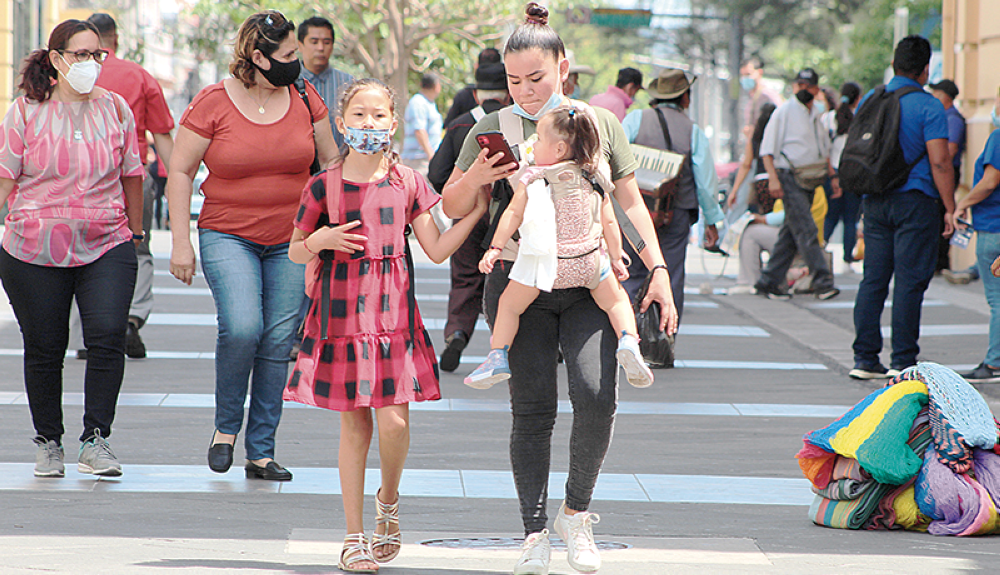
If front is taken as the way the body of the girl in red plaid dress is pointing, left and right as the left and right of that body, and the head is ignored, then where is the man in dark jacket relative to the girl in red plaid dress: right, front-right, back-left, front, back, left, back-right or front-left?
back

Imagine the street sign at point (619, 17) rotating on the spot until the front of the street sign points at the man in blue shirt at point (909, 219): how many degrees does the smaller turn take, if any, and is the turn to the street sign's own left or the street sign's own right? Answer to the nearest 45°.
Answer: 0° — it already faces them

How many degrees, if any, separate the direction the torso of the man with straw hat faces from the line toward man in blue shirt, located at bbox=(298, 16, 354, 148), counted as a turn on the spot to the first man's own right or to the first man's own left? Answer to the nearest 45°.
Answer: approximately 135° to the first man's own left

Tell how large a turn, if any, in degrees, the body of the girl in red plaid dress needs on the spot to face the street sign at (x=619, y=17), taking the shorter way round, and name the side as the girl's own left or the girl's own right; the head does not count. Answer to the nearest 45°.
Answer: approximately 180°

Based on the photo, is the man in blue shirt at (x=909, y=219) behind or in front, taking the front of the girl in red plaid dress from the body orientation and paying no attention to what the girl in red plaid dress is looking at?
behind

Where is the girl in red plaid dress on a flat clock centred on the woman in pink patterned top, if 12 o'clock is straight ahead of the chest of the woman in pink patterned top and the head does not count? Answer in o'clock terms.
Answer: The girl in red plaid dress is roughly at 11 o'clock from the woman in pink patterned top.

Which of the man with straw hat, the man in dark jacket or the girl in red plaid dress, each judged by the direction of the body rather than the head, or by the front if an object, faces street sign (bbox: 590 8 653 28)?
the man with straw hat

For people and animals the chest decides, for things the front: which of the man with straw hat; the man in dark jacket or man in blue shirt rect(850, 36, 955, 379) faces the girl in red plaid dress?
the man in dark jacket

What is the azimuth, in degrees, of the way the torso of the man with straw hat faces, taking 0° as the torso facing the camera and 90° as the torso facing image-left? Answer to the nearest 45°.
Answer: approximately 180°

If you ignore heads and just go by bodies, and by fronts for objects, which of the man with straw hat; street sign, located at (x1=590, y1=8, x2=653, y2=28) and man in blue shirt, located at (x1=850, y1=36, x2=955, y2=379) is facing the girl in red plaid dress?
the street sign

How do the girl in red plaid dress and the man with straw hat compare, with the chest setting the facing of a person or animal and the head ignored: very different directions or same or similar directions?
very different directions
